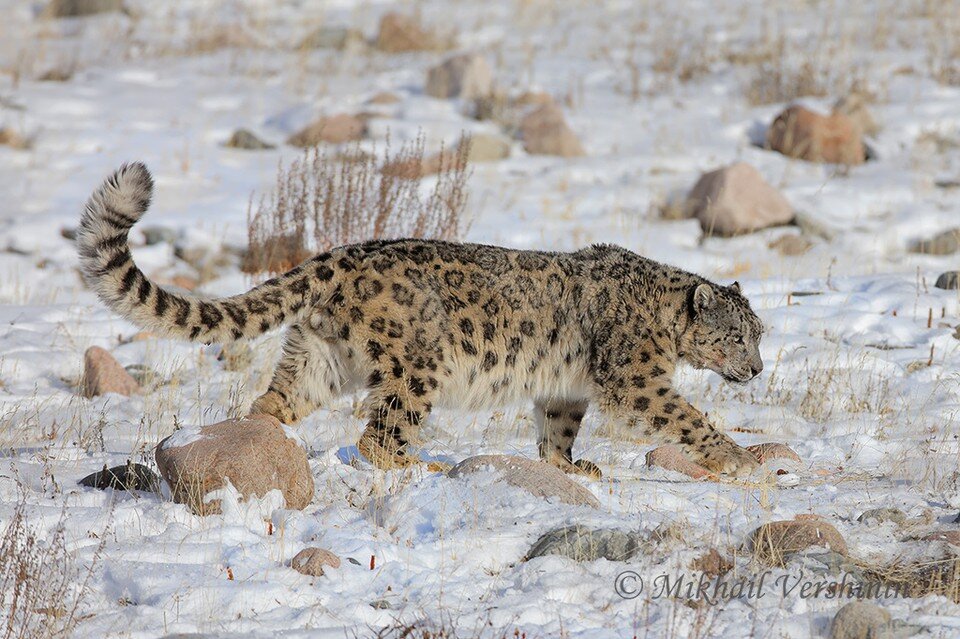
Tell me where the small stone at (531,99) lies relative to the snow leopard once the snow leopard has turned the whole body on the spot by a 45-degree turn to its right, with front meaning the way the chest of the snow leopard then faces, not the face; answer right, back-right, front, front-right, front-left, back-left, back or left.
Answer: back-left

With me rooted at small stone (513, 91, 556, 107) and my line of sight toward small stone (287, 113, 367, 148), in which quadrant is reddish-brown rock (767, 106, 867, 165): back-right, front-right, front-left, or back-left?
back-left

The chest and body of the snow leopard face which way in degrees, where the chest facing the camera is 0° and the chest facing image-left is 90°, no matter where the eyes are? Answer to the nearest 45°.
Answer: approximately 270°

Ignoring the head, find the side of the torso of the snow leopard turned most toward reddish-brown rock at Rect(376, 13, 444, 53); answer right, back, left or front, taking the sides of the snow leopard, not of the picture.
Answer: left

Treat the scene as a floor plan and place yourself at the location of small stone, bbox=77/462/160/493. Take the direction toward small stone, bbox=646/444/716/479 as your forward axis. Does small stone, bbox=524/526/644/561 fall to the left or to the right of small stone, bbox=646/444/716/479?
right

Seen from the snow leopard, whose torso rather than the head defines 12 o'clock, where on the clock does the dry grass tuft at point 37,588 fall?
The dry grass tuft is roughly at 4 o'clock from the snow leopard.

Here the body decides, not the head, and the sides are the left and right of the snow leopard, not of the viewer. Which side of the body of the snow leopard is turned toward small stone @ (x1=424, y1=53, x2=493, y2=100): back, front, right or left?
left

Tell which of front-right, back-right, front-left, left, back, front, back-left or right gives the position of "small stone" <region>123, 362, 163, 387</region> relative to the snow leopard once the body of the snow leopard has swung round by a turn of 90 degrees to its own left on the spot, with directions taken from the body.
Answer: front-left

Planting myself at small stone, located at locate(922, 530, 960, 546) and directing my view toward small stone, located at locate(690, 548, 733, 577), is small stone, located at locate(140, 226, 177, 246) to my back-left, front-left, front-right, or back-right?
front-right

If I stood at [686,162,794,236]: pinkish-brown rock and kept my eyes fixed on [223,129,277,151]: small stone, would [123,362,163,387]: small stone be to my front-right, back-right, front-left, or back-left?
front-left

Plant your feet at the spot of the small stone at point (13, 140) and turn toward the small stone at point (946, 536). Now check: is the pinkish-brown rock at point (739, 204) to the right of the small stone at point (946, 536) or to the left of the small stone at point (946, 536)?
left

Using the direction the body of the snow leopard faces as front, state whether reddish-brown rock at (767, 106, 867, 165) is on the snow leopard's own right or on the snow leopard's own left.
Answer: on the snow leopard's own left

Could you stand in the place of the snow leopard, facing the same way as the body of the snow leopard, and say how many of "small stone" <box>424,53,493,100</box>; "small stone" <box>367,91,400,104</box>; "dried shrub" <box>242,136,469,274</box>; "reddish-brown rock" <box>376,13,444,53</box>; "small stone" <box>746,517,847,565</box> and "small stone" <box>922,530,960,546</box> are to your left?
4

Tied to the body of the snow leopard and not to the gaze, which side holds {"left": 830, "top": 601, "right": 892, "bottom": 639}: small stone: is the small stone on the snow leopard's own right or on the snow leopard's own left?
on the snow leopard's own right
